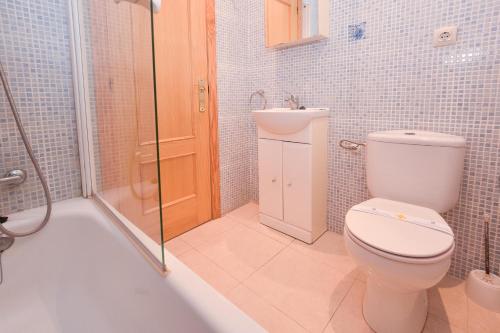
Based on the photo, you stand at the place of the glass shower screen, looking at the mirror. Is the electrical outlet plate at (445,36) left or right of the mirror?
right

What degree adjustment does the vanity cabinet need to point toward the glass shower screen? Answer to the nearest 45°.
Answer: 0° — it already faces it

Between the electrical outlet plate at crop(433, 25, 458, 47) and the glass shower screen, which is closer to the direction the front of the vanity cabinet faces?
the glass shower screen

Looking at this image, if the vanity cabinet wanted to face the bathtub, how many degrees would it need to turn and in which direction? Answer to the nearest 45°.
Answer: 0° — it already faces it

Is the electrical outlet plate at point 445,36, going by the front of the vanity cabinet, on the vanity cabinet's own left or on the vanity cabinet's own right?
on the vanity cabinet's own left

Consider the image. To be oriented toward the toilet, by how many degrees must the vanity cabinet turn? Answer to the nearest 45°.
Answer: approximately 90° to its left

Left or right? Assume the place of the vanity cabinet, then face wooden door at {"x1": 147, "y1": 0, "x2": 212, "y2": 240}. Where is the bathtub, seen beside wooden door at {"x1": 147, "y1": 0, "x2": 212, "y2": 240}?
left

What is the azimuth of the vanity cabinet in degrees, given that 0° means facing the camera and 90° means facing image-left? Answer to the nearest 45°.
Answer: approximately 45°
